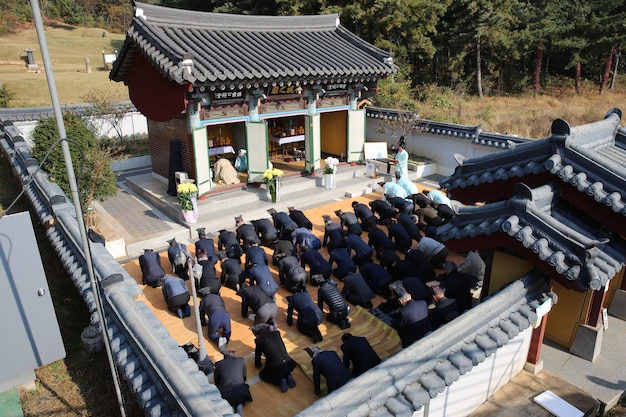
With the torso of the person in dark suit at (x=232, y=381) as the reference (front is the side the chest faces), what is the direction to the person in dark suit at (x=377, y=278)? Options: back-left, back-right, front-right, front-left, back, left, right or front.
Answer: front-right

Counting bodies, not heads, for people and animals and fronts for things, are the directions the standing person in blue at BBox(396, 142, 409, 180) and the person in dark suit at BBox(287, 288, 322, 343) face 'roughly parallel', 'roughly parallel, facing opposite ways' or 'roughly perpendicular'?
roughly perpendicular

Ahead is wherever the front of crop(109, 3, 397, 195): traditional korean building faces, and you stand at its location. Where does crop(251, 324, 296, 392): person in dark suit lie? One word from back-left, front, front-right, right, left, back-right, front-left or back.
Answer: front-right

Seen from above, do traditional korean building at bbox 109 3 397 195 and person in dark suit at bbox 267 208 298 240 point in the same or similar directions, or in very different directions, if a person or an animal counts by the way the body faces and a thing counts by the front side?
very different directions

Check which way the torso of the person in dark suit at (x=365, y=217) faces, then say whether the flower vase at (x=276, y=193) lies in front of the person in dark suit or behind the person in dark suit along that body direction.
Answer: in front

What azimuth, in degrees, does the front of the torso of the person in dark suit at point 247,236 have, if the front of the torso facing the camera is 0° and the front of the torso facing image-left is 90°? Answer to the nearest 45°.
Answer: approximately 135°

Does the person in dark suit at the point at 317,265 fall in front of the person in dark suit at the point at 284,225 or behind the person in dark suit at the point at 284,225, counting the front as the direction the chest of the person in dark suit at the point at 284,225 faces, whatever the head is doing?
behind

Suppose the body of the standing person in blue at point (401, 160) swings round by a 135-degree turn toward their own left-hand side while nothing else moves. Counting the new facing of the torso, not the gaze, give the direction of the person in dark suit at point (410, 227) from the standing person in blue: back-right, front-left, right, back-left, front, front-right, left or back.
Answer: right

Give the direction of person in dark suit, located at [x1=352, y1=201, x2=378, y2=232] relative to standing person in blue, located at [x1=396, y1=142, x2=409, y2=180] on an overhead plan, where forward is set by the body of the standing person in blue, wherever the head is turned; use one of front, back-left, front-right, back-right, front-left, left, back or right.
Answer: front-left

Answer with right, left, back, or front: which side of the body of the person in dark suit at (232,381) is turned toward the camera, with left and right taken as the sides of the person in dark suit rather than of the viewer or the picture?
back

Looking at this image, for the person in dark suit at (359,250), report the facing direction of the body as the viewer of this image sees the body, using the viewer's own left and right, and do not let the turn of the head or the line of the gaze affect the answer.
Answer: facing away from the viewer and to the left of the viewer

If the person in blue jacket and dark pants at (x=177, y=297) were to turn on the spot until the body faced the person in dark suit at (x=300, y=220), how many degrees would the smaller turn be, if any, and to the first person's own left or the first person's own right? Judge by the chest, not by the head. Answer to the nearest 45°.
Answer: approximately 90° to the first person's own right

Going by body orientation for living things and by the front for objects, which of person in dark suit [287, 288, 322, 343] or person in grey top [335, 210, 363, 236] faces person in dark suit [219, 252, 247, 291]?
person in dark suit [287, 288, 322, 343]
